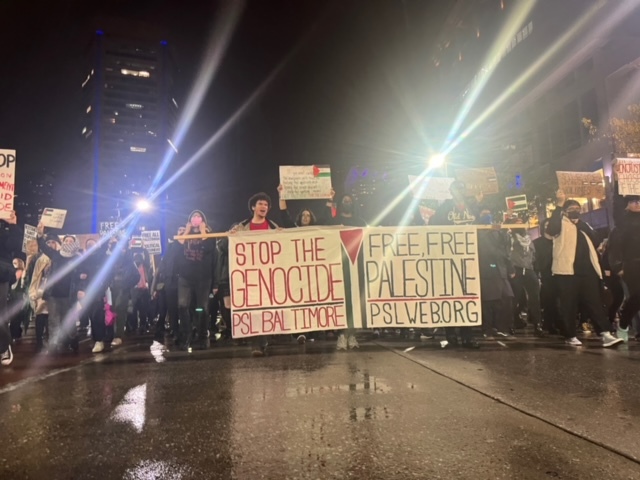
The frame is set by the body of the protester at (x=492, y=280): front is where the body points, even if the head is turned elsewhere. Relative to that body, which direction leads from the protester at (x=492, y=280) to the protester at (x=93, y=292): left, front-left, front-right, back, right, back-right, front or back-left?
right

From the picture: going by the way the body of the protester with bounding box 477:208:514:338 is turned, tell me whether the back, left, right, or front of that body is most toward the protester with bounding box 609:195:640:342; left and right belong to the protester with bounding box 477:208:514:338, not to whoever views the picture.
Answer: left

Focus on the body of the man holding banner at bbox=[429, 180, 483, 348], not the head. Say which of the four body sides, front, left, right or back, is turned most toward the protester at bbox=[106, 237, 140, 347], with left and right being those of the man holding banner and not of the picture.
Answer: right

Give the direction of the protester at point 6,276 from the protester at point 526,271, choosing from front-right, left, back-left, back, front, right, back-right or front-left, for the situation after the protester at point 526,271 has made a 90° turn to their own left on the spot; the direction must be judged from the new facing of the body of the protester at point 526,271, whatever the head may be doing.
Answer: back-right

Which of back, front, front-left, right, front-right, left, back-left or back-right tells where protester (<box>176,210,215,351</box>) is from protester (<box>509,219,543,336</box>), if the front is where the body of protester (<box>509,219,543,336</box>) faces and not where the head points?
front-right

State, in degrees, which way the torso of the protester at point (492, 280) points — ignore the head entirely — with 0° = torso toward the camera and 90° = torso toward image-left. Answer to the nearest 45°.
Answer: approximately 0°

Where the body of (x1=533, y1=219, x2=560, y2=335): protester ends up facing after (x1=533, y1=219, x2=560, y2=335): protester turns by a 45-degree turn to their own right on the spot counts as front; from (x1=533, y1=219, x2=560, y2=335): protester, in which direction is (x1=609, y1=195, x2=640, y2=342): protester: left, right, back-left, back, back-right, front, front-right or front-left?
left

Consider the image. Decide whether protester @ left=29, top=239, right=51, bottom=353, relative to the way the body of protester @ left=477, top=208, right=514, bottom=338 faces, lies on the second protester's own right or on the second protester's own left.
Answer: on the second protester's own right

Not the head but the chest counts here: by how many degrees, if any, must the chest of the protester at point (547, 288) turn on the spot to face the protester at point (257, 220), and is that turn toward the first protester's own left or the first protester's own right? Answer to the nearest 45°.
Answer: approximately 45° to the first protester's own right
